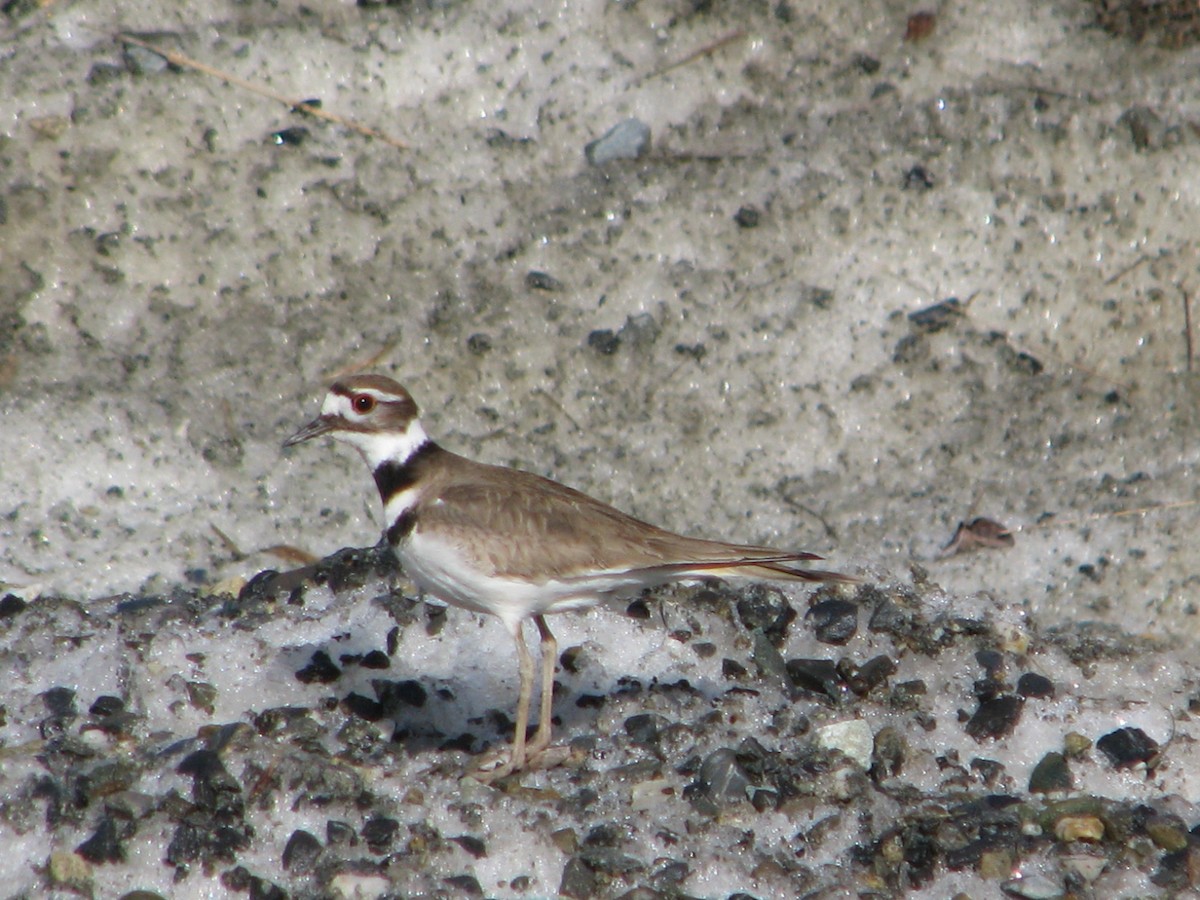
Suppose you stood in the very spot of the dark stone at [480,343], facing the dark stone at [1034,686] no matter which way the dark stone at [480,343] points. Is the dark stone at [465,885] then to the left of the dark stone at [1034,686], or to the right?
right

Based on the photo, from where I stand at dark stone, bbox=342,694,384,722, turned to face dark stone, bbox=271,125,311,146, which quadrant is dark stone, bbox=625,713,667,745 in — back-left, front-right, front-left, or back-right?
back-right

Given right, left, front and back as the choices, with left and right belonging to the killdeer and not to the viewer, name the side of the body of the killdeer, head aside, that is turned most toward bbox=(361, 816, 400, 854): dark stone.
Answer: left

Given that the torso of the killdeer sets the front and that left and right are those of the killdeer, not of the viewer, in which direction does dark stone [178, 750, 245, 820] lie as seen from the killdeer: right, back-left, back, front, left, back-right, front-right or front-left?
front-left

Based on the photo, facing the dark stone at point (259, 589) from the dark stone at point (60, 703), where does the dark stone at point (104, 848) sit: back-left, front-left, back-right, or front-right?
back-right

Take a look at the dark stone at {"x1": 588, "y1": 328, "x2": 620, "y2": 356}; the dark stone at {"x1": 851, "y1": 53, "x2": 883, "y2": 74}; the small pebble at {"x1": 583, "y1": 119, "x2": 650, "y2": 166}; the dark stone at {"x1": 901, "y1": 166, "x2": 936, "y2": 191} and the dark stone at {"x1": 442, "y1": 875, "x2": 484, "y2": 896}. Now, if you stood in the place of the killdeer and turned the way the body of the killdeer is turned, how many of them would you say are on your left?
1

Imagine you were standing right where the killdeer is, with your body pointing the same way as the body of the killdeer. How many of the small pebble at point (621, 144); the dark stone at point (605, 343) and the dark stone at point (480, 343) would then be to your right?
3

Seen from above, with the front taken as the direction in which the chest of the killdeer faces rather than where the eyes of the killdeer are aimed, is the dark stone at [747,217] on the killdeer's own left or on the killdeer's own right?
on the killdeer's own right

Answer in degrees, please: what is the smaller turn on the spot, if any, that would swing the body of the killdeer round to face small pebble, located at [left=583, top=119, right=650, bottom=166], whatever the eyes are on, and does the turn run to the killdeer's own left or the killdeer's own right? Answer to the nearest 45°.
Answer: approximately 90° to the killdeer's own right

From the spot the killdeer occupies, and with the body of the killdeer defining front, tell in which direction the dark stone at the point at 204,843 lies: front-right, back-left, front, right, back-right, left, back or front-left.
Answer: front-left

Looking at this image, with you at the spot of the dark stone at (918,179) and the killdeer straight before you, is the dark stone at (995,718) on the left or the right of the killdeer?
left

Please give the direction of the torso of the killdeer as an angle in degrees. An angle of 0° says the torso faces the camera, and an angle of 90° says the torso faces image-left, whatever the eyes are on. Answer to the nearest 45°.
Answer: approximately 90°

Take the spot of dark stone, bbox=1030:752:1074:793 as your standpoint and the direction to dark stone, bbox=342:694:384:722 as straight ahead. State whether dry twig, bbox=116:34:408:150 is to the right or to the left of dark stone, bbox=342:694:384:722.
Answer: right

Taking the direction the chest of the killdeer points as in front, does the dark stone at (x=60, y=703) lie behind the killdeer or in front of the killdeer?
in front

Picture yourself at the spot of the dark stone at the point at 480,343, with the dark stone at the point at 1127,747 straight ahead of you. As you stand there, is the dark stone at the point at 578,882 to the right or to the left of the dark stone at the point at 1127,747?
right

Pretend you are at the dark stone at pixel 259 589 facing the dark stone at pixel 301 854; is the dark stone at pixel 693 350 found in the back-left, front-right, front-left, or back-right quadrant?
back-left
